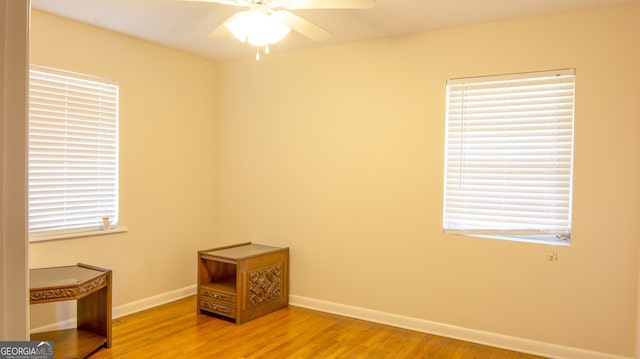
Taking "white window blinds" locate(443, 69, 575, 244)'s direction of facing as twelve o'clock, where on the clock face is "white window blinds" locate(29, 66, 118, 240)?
"white window blinds" locate(29, 66, 118, 240) is roughly at 1 o'clock from "white window blinds" locate(443, 69, 575, 244).

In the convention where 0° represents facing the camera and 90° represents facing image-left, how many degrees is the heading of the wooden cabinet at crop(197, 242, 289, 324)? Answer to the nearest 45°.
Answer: approximately 45°

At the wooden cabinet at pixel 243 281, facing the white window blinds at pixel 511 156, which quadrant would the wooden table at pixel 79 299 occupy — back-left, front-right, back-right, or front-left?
back-right
